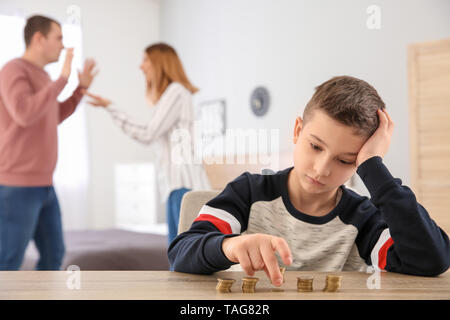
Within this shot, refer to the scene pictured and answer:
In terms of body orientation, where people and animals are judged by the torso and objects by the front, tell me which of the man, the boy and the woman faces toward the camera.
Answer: the boy

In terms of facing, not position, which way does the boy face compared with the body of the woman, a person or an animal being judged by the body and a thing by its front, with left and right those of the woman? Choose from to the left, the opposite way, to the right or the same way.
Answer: to the left

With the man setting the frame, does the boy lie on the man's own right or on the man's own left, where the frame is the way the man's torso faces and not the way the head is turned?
on the man's own right

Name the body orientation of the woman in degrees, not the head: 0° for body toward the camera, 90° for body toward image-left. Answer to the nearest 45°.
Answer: approximately 90°

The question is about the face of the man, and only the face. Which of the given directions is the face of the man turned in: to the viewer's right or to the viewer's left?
to the viewer's right

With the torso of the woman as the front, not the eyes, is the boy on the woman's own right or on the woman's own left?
on the woman's own left

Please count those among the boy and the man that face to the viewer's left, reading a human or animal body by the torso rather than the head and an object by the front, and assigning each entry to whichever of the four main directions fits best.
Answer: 0

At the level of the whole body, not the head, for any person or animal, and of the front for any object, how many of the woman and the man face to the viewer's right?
1

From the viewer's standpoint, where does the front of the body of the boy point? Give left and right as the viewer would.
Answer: facing the viewer

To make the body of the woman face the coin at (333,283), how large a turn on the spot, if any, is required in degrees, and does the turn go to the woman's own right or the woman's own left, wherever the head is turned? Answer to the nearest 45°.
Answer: approximately 90° to the woman's own left

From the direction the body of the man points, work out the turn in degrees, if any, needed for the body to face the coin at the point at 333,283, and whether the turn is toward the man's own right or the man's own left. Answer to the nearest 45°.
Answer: approximately 90° to the man's own right

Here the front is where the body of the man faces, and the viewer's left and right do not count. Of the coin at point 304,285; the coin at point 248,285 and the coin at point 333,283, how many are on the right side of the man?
3

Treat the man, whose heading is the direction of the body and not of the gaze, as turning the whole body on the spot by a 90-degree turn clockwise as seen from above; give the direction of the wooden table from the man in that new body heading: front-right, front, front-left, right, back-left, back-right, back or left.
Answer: front

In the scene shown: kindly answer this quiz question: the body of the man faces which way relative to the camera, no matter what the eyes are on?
to the viewer's right
